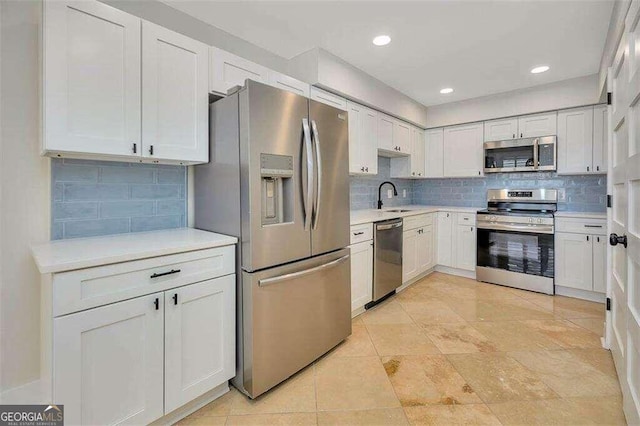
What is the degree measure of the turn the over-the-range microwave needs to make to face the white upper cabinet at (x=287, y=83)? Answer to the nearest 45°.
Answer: approximately 45° to its right

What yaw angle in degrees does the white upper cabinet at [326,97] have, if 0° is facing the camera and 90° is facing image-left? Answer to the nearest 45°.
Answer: approximately 315°

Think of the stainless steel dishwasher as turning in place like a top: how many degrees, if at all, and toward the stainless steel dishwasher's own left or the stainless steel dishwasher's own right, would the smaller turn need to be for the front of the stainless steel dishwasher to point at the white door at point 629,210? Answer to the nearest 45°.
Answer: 0° — it already faces it

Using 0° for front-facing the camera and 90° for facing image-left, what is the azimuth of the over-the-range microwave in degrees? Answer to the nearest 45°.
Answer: approximately 0°

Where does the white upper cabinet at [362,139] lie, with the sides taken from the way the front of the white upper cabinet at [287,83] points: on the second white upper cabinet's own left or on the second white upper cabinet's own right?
on the second white upper cabinet's own left

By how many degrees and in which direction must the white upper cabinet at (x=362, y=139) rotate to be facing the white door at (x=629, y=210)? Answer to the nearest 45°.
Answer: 0° — it already faces it

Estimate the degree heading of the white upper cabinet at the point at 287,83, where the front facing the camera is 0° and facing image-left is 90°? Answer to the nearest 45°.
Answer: approximately 315°

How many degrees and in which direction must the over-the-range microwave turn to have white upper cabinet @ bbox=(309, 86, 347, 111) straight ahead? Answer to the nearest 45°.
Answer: approximately 45° to its right

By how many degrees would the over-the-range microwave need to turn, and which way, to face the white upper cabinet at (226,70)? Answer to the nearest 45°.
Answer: approximately 45° to its right
